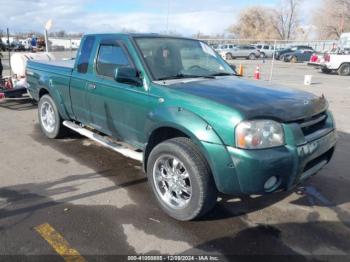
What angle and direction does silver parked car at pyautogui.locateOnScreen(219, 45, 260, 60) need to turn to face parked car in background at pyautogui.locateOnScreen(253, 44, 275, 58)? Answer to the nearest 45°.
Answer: approximately 135° to its right

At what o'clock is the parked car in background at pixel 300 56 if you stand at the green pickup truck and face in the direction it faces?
The parked car in background is roughly at 8 o'clock from the green pickup truck.

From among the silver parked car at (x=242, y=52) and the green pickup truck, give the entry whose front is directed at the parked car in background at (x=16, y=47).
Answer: the silver parked car

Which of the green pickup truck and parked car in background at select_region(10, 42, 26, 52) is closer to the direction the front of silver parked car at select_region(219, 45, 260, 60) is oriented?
the parked car in background

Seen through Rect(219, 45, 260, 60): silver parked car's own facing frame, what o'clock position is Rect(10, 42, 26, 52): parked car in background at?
The parked car in background is roughly at 12 o'clock from the silver parked car.

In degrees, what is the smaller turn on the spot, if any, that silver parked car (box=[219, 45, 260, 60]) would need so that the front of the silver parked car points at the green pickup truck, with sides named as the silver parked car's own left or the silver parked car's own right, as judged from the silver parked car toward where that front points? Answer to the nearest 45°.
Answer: approximately 90° to the silver parked car's own left

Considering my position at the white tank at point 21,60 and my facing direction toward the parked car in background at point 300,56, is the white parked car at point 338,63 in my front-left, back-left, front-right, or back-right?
front-right

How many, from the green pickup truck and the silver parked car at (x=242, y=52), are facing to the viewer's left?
1

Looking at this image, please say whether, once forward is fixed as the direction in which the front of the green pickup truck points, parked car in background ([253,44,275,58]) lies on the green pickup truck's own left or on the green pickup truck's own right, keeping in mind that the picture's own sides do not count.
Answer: on the green pickup truck's own left

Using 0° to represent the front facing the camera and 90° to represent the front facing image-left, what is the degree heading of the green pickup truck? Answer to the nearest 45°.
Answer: approximately 315°

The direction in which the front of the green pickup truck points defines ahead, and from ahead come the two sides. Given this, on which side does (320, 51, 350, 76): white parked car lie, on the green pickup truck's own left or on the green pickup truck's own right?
on the green pickup truck's own left

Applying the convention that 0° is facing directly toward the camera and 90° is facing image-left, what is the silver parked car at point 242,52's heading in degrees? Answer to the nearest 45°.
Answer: approximately 90°
